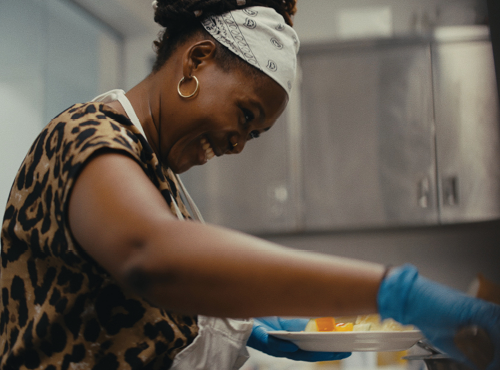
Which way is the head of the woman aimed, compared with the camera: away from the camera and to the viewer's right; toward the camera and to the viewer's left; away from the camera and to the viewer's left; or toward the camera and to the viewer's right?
toward the camera and to the viewer's right

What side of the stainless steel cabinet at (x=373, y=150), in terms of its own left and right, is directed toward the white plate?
front

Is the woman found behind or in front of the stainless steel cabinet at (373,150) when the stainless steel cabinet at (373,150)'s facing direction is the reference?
in front

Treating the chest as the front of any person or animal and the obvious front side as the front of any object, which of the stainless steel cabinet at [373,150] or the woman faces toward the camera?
the stainless steel cabinet

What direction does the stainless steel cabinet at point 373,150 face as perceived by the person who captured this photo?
facing the viewer

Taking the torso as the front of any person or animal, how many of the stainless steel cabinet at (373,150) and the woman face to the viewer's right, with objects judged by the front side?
1

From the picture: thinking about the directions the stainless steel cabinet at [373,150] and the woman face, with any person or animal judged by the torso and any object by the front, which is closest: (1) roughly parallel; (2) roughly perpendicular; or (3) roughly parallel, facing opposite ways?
roughly perpendicular

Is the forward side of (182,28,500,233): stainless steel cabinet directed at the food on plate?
yes

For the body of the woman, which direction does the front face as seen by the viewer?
to the viewer's right

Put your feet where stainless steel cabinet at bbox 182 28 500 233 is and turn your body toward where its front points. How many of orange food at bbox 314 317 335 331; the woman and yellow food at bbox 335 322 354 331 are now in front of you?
3
